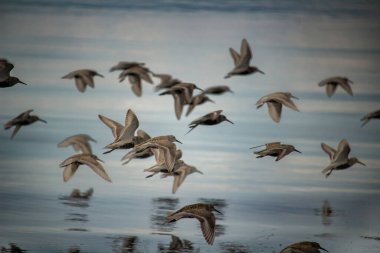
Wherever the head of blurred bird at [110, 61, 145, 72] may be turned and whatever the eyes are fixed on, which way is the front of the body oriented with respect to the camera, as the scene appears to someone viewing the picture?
to the viewer's right

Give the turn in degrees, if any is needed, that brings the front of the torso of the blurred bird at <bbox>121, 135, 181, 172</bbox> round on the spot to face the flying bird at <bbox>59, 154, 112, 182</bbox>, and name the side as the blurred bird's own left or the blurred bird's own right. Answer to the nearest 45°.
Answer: approximately 135° to the blurred bird's own left

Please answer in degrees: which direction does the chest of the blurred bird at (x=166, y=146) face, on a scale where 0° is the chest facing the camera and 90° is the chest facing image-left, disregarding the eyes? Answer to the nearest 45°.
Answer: approximately 270°

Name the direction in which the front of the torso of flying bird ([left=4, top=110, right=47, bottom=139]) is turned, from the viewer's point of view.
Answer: to the viewer's right

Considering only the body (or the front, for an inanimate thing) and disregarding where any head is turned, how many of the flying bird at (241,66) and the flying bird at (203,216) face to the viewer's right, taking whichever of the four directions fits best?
2

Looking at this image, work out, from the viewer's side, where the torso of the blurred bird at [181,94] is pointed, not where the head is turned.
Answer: to the viewer's right

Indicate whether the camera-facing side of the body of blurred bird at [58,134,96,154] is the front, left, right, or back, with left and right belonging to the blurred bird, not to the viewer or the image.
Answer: right

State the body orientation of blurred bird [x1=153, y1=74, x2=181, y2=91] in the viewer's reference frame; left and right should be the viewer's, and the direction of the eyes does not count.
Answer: facing to the right of the viewer
